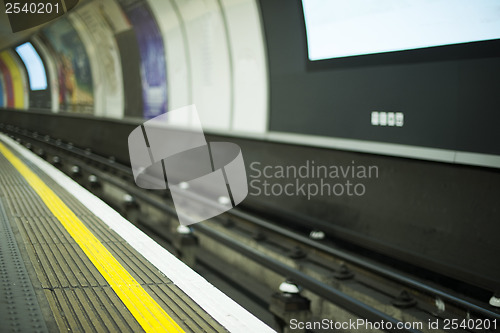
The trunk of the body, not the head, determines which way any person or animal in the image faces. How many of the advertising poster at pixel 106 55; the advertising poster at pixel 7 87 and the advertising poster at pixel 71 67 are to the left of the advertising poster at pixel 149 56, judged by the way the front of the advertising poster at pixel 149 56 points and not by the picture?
0

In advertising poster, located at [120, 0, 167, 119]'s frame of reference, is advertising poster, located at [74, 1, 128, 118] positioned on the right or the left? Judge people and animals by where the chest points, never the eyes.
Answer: on its right

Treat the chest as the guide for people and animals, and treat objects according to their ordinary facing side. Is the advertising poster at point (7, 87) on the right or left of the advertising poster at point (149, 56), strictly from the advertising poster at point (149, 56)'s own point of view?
on its right

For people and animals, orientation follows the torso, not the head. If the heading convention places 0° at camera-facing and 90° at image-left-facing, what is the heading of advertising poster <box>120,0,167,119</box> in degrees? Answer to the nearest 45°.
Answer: approximately 90°

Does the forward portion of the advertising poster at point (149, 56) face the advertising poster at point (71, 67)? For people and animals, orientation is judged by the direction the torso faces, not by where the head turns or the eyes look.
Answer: no
